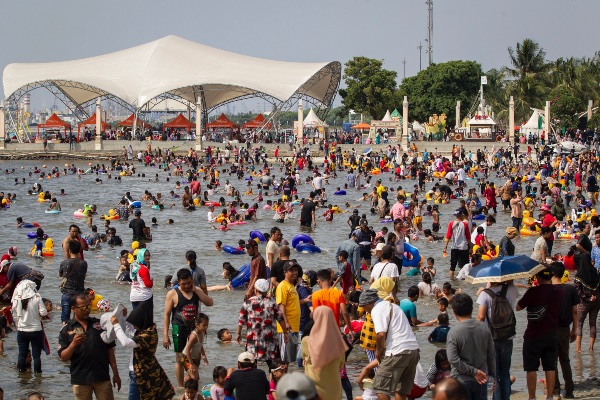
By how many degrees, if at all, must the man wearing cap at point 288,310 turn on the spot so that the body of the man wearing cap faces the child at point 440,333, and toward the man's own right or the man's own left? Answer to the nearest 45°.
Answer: approximately 90° to the man's own left

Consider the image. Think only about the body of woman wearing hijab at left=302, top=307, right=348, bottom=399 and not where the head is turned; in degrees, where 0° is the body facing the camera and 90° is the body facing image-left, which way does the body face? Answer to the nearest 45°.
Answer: approximately 180°

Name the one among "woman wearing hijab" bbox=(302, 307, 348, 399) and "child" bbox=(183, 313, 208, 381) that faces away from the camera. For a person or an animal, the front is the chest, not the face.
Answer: the woman wearing hijab
